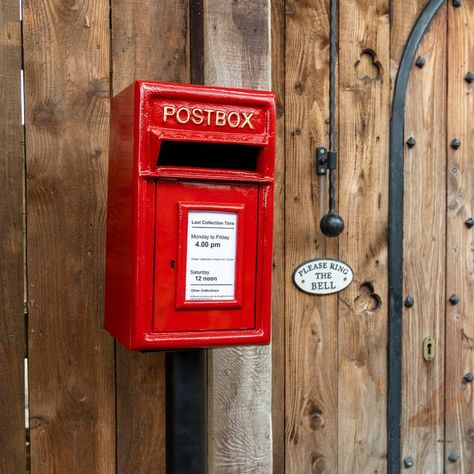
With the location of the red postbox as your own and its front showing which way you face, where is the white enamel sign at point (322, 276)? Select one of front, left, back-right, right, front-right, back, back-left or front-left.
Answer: left

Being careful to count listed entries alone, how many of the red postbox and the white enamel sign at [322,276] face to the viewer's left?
0

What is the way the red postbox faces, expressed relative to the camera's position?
facing the viewer and to the right of the viewer

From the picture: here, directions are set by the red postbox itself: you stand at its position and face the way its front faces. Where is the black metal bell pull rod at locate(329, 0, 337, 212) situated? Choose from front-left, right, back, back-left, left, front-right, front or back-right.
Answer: left

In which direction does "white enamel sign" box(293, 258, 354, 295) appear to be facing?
toward the camera

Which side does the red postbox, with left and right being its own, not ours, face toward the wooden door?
left

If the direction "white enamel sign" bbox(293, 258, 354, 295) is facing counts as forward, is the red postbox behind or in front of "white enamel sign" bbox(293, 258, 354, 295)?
in front
